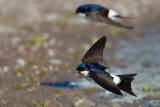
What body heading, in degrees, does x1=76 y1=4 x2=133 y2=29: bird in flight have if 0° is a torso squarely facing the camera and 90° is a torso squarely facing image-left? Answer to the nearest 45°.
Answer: approximately 90°

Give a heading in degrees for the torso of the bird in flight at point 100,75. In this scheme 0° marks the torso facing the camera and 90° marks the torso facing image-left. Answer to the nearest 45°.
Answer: approximately 90°

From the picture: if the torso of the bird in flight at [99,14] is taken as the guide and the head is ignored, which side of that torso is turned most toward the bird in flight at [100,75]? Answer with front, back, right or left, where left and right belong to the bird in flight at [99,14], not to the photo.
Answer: left

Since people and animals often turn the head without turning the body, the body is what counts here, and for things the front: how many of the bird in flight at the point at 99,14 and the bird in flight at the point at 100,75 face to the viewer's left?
2

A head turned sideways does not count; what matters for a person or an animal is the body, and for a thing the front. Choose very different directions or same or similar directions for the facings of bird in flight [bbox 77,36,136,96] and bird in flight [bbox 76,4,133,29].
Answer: same or similar directions

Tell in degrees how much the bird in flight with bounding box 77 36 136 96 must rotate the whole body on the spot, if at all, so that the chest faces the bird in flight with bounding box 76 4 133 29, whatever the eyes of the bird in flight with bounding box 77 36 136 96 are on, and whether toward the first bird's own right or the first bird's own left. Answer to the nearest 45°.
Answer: approximately 90° to the first bird's own right
